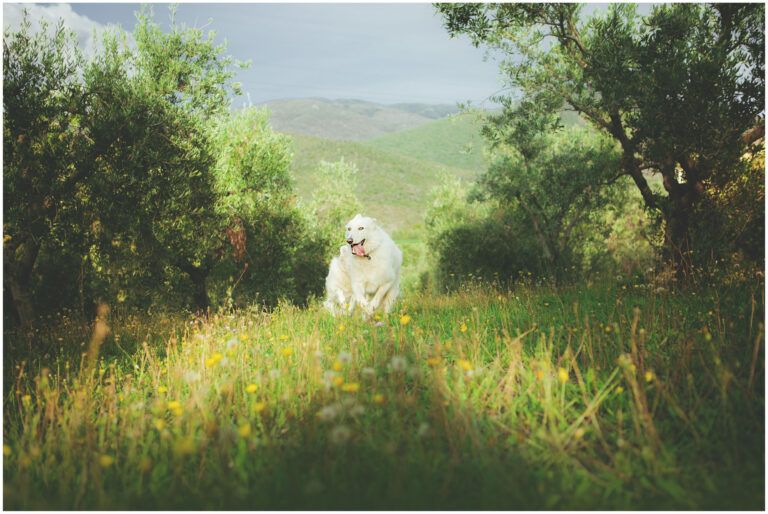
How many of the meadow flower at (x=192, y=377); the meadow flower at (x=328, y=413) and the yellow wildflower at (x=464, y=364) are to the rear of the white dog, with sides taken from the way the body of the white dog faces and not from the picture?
0

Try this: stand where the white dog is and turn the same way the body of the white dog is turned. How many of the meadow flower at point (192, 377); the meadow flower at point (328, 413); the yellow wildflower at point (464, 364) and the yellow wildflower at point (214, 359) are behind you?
0

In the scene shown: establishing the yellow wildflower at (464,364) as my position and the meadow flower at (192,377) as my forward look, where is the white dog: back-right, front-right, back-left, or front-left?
front-right

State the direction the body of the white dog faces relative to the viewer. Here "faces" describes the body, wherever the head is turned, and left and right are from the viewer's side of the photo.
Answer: facing the viewer and to the left of the viewer

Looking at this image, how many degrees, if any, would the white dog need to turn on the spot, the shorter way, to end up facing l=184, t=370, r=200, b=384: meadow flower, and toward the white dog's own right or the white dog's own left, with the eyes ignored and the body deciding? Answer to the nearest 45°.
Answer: approximately 45° to the white dog's own left

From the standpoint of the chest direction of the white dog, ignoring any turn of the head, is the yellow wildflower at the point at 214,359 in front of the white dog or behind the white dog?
in front

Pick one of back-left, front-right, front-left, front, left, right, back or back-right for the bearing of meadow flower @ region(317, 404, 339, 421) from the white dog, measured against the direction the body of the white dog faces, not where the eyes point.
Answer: front-left

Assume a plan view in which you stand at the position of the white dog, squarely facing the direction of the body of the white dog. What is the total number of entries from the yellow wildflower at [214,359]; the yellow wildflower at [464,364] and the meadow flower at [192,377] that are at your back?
0

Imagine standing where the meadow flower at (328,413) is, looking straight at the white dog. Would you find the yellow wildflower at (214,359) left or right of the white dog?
left
